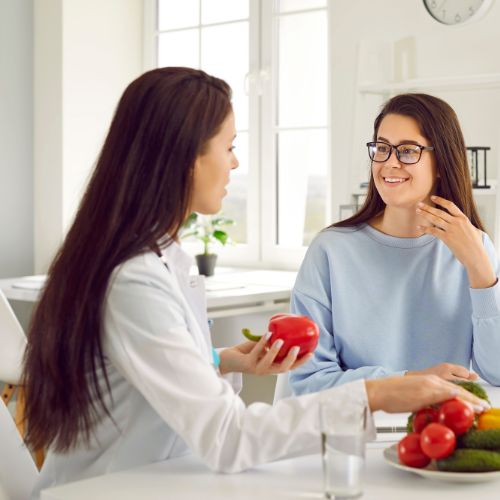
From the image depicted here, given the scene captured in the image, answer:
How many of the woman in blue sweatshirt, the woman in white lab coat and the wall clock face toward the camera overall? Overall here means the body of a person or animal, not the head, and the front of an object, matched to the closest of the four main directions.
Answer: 2

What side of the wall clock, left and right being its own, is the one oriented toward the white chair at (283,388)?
front

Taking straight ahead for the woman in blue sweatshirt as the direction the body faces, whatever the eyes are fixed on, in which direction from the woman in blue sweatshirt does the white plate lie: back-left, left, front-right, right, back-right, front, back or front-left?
front

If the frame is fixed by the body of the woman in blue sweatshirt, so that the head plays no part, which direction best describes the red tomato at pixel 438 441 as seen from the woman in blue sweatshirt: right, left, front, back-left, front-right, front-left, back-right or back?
front

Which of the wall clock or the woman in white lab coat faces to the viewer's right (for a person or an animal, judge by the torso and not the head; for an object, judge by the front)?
the woman in white lab coat

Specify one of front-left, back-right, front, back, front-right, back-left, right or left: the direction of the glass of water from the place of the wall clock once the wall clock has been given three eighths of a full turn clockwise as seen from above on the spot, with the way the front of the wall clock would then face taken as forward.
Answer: back-left

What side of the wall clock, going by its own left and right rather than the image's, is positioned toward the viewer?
front

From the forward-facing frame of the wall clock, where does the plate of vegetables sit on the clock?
The plate of vegetables is roughly at 12 o'clock from the wall clock.

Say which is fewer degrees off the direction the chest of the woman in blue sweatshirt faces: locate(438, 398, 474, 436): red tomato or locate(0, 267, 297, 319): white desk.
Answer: the red tomato

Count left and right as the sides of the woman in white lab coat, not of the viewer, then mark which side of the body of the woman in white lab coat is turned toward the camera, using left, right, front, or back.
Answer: right

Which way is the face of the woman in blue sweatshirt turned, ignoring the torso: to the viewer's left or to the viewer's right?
to the viewer's left

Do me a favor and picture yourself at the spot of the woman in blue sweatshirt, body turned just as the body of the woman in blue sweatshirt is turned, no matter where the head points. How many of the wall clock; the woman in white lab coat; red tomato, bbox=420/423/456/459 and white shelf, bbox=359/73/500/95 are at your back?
2

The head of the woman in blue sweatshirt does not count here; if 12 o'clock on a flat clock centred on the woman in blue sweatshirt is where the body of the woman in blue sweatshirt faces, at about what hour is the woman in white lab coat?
The woman in white lab coat is roughly at 1 o'clock from the woman in blue sweatshirt.

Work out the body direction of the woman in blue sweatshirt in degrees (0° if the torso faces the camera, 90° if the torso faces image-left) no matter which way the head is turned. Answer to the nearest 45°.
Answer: approximately 0°
